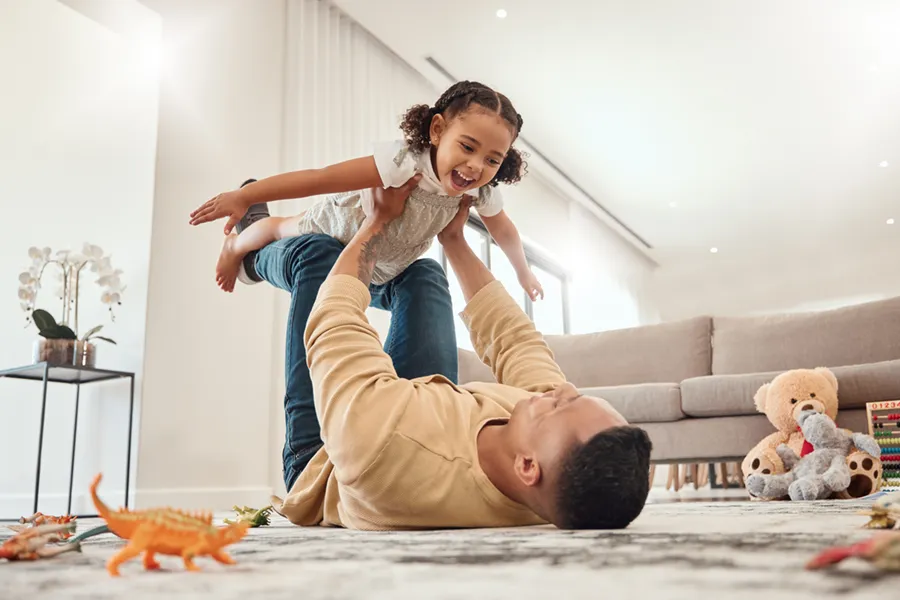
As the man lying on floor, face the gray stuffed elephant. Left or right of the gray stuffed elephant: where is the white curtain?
left

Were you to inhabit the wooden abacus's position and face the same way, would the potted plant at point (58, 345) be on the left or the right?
on its right

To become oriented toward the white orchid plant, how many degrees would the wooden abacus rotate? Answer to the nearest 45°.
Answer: approximately 45° to its right

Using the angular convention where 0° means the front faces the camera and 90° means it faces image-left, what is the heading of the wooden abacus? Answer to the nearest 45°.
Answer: approximately 0°

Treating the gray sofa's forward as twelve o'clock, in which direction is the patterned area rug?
The patterned area rug is roughly at 12 o'clock from the gray sofa.
